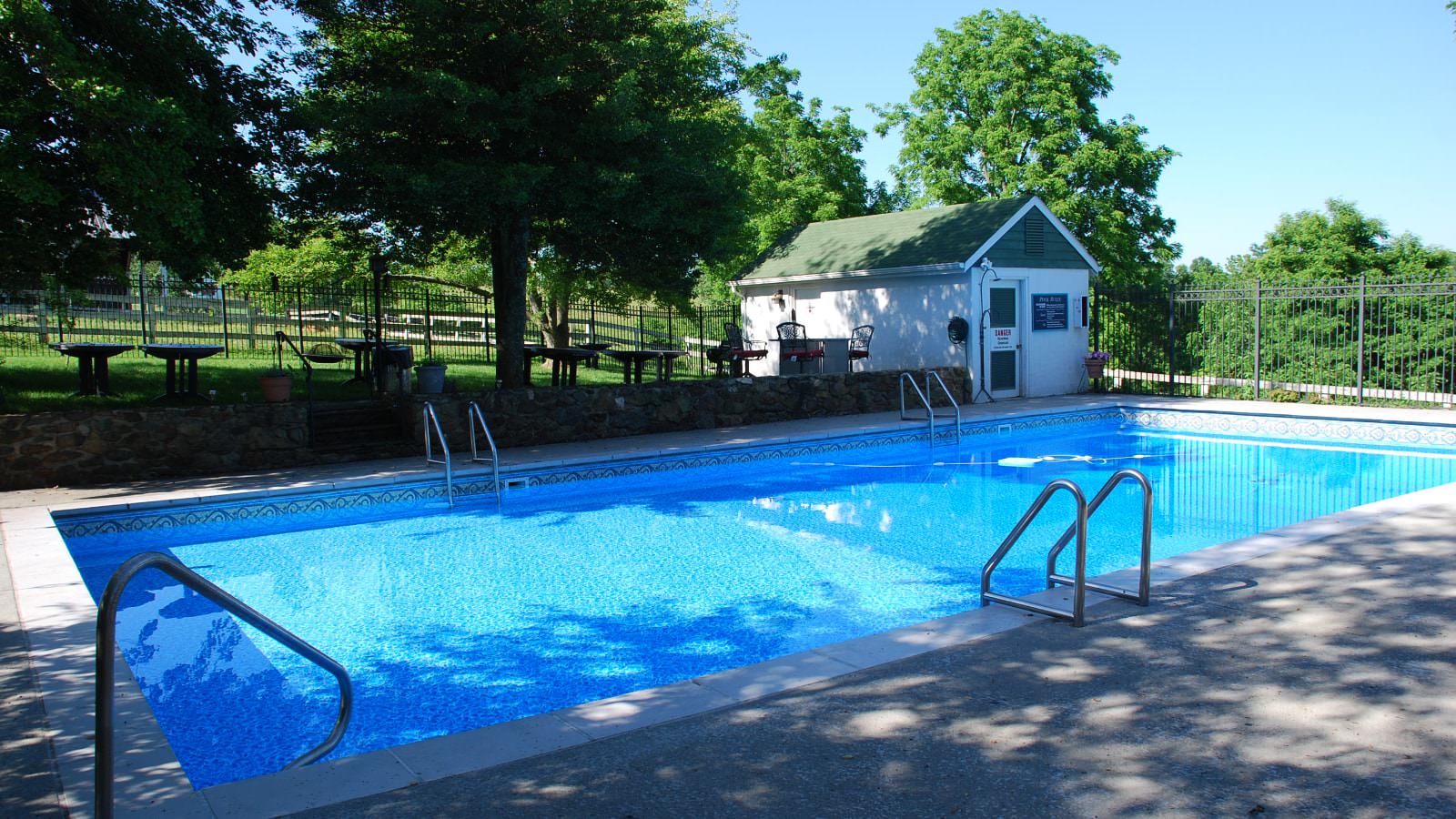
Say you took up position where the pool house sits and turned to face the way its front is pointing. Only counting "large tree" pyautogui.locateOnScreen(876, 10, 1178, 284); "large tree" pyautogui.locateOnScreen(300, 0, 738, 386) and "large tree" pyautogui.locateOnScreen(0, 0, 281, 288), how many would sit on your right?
2

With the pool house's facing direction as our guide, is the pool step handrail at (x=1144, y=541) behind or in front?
in front

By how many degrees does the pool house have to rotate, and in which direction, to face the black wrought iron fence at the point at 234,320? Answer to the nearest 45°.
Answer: approximately 135° to its right

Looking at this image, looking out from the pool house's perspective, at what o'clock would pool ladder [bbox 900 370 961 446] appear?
The pool ladder is roughly at 2 o'clock from the pool house.

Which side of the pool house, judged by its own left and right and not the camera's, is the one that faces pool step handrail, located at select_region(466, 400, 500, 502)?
right

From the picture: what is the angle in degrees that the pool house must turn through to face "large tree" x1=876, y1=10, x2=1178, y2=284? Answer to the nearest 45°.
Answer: approximately 135° to its left

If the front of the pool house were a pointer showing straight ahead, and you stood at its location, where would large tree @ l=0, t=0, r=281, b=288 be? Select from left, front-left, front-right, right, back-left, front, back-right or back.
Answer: right

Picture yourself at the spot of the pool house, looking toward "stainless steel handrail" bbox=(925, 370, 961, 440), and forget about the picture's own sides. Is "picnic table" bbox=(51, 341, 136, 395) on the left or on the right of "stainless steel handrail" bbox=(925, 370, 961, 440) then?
right

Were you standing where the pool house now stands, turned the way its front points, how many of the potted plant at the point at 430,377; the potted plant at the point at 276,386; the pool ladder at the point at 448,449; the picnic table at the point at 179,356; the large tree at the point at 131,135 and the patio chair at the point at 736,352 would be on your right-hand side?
6

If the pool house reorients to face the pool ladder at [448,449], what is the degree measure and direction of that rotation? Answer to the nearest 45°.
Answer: approximately 90° to its right

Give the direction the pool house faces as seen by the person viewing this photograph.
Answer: facing the viewer and to the right of the viewer

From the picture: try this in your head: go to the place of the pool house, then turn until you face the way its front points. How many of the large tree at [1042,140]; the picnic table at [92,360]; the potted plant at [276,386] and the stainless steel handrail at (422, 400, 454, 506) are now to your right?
3

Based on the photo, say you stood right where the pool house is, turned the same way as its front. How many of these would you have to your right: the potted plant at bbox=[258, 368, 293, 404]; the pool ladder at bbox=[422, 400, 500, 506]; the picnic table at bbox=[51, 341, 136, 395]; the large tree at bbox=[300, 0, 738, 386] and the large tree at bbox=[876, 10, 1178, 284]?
4

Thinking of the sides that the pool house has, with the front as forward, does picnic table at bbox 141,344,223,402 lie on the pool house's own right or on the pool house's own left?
on the pool house's own right

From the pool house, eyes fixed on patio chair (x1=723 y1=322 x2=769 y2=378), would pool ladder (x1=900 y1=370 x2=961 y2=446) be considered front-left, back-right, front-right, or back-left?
front-left

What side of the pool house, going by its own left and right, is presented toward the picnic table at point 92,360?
right

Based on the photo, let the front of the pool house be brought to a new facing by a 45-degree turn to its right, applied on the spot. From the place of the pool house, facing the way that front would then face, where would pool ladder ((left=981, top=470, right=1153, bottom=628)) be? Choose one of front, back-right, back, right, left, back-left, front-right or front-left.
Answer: front
